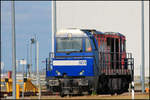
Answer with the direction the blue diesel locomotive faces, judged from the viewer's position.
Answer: facing the viewer and to the left of the viewer
